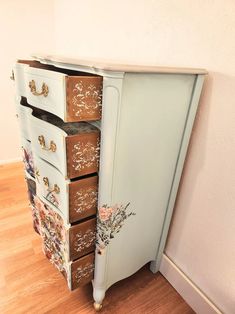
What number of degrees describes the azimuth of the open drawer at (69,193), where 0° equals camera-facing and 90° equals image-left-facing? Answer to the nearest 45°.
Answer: approximately 45°

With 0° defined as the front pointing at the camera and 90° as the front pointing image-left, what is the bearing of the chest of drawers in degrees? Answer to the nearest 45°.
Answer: approximately 45°
